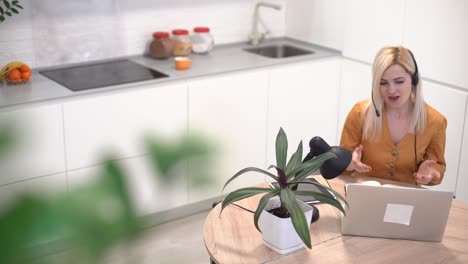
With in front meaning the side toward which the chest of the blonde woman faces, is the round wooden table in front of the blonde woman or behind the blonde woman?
in front

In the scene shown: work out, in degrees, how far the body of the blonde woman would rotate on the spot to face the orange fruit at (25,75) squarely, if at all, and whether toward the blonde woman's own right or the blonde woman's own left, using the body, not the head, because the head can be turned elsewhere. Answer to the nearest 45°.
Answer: approximately 90° to the blonde woman's own right

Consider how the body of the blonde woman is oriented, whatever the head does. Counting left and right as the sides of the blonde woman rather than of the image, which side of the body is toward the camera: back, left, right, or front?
front

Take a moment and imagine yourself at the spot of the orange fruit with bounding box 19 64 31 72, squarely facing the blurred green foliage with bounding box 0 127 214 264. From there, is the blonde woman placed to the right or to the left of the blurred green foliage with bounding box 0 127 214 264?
left

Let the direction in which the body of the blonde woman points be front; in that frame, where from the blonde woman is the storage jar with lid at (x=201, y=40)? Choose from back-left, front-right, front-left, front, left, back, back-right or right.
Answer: back-right

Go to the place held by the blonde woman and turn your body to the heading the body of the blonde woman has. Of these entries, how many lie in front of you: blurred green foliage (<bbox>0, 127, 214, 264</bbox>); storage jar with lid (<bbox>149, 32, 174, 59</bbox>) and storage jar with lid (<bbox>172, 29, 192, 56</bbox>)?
1

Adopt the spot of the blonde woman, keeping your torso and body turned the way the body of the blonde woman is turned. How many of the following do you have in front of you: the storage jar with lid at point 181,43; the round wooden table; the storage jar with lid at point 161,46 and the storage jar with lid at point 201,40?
1

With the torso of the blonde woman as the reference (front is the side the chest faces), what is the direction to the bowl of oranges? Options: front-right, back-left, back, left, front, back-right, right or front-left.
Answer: right

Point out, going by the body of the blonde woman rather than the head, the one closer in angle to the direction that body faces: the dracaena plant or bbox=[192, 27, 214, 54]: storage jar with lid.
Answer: the dracaena plant

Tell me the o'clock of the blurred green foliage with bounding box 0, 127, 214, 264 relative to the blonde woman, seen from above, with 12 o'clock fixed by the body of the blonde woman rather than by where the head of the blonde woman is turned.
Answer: The blurred green foliage is roughly at 12 o'clock from the blonde woman.

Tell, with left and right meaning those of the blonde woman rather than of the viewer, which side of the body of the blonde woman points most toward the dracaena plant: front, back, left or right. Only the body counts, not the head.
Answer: front

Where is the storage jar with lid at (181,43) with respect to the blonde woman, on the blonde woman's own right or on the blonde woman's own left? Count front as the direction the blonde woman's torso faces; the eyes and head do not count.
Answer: on the blonde woman's own right
